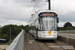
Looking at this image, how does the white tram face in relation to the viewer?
toward the camera
